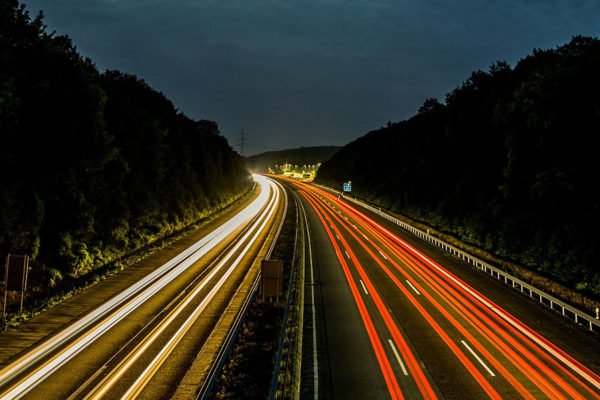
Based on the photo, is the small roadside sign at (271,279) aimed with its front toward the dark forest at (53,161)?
no

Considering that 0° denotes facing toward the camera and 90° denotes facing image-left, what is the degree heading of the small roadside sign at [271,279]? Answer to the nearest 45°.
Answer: approximately 180°

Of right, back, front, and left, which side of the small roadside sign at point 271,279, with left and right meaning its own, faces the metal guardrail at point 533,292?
right

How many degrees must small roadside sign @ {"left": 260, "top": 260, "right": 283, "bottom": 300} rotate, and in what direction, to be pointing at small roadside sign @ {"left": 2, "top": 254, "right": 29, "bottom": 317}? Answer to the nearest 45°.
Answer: approximately 90° to its left
